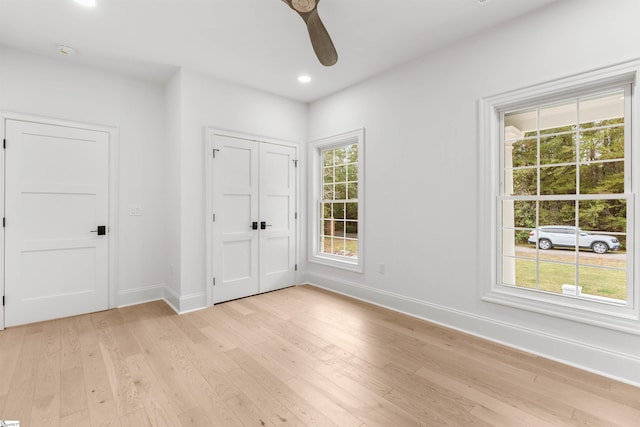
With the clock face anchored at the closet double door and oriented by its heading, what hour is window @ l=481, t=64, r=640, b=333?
The window is roughly at 12 o'clock from the closet double door.

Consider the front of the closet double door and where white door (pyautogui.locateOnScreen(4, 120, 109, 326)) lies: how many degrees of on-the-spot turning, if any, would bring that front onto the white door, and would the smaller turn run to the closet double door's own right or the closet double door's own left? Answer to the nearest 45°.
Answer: approximately 135° to the closet double door's own right

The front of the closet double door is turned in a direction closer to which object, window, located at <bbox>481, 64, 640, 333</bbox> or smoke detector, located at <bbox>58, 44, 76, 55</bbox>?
the window

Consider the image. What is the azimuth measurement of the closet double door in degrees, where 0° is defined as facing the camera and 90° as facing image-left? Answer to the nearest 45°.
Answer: approximately 315°
